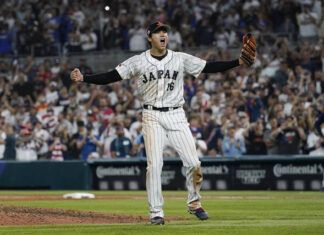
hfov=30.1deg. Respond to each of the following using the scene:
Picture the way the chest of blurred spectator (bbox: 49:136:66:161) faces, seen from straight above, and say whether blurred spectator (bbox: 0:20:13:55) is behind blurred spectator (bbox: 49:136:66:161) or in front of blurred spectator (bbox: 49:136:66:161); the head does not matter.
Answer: behind

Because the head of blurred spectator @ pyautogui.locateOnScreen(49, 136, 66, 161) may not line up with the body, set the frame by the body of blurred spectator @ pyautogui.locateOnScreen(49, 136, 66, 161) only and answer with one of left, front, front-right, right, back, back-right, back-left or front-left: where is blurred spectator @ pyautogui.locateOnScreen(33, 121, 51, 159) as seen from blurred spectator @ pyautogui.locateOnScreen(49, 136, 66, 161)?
back-right

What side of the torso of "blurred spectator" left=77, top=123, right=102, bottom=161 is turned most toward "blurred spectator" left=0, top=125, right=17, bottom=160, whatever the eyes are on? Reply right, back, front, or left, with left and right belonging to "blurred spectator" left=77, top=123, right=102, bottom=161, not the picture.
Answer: right

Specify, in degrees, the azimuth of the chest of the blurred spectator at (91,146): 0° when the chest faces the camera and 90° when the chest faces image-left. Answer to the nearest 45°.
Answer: approximately 0°

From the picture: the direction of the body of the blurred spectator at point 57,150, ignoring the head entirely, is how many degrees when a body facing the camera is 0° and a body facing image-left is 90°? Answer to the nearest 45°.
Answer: approximately 0°

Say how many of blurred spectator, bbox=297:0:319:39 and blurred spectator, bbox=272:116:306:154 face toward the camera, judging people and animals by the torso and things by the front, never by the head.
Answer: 2

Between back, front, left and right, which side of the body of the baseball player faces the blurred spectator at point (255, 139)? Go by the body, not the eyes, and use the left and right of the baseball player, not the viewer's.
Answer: back
